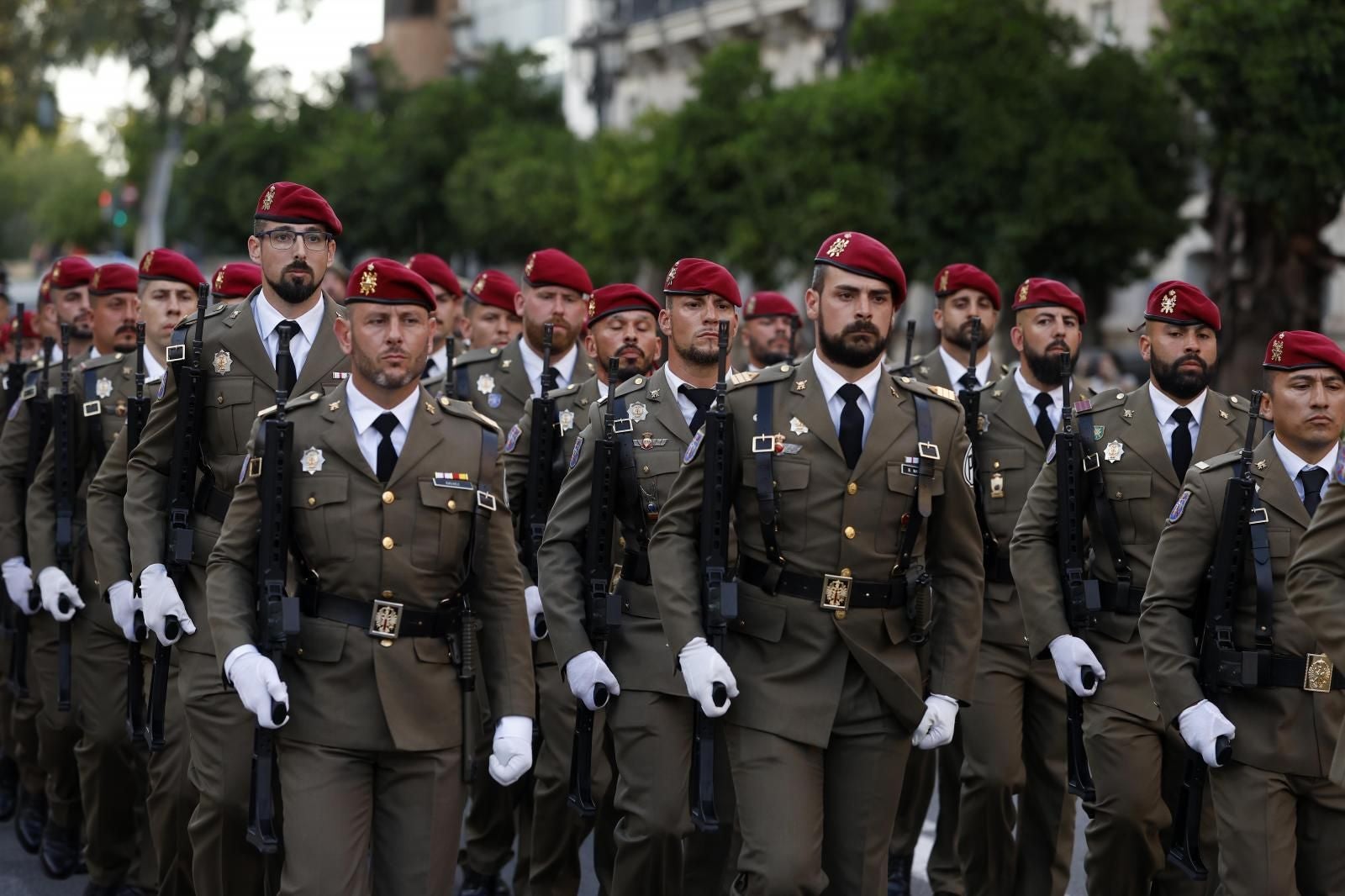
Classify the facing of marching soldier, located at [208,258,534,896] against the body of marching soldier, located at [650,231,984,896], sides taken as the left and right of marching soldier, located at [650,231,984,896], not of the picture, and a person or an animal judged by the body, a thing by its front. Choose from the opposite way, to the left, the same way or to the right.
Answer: the same way

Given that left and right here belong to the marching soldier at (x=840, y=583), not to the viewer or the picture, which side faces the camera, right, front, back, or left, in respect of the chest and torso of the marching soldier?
front

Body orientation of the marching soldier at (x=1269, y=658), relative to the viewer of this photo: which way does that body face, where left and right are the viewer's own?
facing the viewer and to the right of the viewer

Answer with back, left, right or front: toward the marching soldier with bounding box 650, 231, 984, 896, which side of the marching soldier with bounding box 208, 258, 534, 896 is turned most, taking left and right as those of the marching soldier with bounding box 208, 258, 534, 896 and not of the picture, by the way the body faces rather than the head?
left

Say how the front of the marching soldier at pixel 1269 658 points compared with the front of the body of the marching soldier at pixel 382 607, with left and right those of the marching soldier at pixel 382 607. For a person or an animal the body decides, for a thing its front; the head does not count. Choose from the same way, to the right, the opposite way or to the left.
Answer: the same way

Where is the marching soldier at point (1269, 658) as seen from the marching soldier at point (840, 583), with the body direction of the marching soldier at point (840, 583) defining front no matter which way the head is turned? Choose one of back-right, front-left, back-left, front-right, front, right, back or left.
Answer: left

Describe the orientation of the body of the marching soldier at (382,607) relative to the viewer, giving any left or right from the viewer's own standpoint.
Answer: facing the viewer

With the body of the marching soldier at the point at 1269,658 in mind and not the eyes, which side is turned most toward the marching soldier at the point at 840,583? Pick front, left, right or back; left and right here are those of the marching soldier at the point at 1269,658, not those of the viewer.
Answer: right

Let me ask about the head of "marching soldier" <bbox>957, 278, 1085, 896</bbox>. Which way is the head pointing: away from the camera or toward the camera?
toward the camera

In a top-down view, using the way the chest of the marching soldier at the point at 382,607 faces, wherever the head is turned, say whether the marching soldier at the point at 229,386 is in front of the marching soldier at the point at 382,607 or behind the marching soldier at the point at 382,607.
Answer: behind

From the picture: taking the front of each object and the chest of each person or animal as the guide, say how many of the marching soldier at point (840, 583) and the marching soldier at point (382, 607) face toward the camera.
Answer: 2

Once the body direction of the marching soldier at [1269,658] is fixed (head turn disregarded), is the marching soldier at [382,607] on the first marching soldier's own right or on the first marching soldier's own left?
on the first marching soldier's own right
